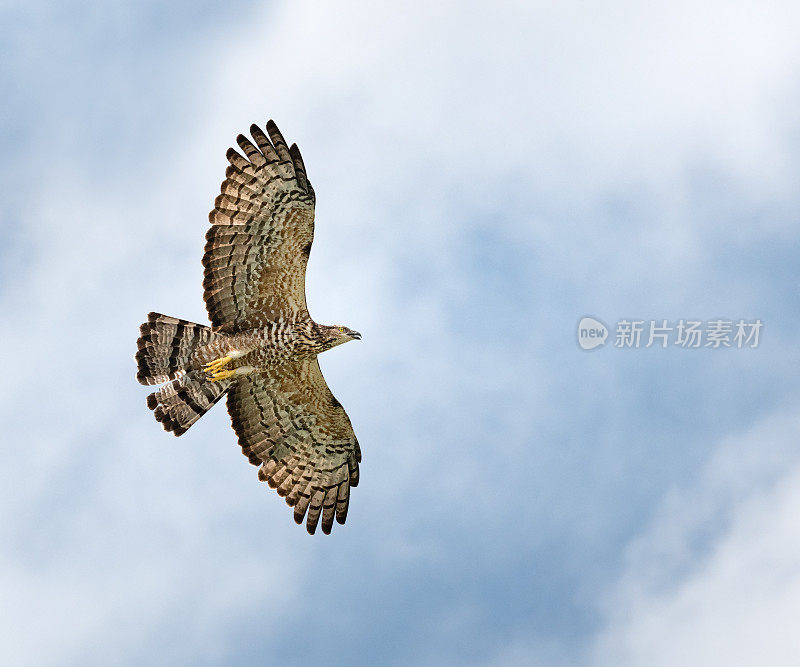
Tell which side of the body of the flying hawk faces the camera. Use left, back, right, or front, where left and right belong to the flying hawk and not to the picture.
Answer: right
